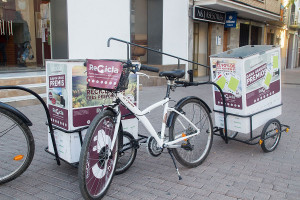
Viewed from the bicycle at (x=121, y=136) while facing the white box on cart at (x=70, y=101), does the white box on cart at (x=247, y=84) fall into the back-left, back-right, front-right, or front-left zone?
back-right

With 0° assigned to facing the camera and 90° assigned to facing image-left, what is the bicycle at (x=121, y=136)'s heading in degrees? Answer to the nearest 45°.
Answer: approximately 45°

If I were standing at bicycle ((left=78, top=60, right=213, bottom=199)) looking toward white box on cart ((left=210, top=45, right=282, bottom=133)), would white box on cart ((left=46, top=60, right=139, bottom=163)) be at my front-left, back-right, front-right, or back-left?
back-left

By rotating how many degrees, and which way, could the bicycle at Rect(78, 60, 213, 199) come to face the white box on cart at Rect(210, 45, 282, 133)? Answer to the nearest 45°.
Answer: approximately 180°
